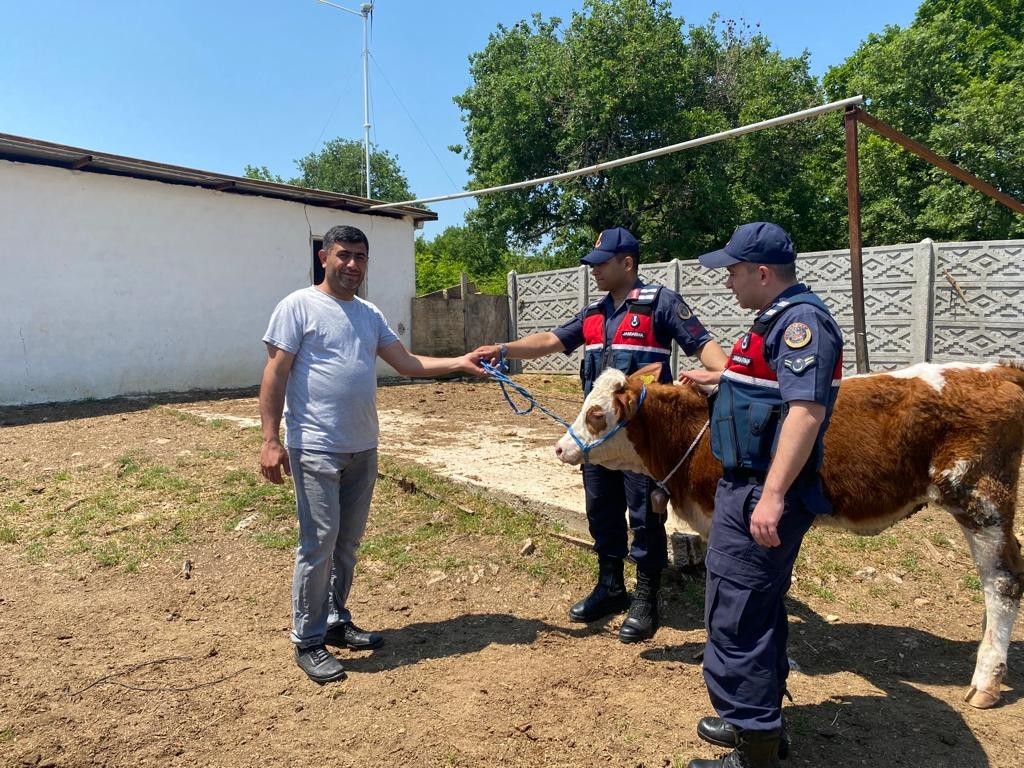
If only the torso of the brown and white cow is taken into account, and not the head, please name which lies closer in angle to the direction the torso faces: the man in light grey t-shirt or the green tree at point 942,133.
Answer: the man in light grey t-shirt

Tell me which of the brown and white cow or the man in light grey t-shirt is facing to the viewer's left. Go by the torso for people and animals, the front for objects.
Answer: the brown and white cow

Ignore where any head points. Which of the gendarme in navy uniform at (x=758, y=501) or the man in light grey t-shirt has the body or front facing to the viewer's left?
the gendarme in navy uniform

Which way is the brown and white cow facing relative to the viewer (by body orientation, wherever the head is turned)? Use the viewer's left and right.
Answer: facing to the left of the viewer

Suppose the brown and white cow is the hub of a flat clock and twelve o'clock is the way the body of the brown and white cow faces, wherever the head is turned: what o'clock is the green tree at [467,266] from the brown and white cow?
The green tree is roughly at 2 o'clock from the brown and white cow.

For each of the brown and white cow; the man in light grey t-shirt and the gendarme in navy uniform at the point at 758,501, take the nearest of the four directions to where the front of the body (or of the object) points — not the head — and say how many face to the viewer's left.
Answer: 2

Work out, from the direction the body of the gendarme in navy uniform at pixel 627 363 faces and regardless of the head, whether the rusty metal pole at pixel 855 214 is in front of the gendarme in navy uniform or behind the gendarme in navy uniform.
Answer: behind

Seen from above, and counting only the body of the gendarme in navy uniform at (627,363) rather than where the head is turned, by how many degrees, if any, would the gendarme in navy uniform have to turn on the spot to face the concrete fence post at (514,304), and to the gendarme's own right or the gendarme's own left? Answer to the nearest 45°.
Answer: approximately 135° to the gendarme's own right

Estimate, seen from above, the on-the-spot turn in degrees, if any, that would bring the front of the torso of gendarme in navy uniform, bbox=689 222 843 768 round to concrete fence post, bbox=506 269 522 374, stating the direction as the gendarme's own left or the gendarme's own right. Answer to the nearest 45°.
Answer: approximately 45° to the gendarme's own right

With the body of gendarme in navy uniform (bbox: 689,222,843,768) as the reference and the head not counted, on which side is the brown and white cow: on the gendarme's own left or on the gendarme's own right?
on the gendarme's own right

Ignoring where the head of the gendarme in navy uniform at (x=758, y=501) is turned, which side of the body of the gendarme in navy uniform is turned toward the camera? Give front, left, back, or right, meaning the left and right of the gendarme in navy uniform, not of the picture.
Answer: left

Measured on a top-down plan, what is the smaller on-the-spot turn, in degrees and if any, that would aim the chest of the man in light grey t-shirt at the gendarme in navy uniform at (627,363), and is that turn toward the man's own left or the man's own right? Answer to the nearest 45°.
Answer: approximately 45° to the man's own left

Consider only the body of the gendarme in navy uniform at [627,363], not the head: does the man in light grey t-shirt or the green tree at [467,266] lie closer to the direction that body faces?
the man in light grey t-shirt

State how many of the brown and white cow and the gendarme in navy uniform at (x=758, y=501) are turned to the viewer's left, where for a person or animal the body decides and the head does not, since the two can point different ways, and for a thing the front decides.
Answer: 2

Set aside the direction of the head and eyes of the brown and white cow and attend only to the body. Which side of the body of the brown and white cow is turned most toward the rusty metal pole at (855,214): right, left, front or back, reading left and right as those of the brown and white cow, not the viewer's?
right
